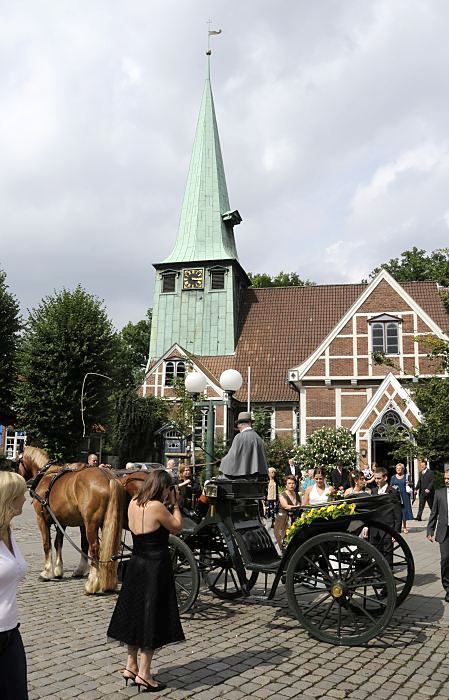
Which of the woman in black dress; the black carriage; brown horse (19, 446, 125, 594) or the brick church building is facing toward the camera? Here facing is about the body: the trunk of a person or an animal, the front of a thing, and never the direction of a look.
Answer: the brick church building

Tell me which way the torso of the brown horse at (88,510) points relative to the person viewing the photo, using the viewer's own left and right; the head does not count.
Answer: facing away from the viewer and to the left of the viewer

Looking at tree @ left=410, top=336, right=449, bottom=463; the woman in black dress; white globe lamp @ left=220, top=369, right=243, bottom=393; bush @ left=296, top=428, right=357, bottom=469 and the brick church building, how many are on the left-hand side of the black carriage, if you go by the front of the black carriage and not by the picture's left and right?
1

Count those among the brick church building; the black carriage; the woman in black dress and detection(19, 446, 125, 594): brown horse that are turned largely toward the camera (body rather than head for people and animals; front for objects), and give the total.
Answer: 1

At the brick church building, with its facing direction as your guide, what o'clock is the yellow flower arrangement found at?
The yellow flower arrangement is roughly at 12 o'clock from the brick church building.

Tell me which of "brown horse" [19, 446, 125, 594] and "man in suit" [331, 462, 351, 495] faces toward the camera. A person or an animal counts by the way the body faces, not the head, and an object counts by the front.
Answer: the man in suit

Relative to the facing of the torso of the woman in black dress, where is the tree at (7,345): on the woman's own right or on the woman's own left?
on the woman's own left

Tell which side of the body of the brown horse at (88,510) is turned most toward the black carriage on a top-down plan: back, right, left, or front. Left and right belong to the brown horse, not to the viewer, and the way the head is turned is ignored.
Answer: back

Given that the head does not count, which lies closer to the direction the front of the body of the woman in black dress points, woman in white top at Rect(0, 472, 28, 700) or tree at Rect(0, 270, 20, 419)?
the tree

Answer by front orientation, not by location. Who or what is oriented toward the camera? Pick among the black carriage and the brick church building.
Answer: the brick church building

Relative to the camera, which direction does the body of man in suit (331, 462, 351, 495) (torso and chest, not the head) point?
toward the camera

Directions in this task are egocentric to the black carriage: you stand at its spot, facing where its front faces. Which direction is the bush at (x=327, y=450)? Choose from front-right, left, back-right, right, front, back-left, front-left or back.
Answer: front-right

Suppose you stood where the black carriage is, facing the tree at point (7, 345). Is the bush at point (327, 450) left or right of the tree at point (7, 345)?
right

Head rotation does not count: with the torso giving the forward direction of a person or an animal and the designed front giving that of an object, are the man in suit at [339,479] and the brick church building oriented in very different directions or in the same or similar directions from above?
same or similar directions

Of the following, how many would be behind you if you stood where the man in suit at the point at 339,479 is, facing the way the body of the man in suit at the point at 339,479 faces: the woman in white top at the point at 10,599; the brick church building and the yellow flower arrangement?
1

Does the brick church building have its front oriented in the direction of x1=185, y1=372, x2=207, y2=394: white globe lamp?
yes

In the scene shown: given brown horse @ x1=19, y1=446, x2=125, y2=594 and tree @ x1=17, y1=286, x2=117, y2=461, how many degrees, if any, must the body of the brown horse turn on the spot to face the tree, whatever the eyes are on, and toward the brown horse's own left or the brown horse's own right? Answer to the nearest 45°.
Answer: approximately 45° to the brown horse's own right

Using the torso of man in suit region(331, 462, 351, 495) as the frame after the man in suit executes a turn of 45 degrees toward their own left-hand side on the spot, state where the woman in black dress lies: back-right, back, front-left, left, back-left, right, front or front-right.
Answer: front-right

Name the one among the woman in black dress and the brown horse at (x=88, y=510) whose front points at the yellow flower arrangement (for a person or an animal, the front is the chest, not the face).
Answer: the woman in black dress

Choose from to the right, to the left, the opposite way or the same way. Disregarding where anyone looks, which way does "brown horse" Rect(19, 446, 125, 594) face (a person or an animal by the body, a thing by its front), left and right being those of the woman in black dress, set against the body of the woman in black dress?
to the left

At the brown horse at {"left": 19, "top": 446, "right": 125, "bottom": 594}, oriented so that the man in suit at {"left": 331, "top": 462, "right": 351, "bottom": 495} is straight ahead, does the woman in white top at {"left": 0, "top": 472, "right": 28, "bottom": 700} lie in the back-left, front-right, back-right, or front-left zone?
back-right
